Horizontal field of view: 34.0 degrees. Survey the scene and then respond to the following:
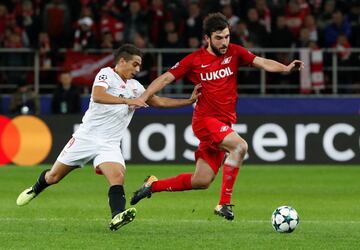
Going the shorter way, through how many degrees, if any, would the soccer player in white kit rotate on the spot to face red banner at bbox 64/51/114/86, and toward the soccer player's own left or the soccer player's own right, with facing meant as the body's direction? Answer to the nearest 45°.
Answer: approximately 135° to the soccer player's own left

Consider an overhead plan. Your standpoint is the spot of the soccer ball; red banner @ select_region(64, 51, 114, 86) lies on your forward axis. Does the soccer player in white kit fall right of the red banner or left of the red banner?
left

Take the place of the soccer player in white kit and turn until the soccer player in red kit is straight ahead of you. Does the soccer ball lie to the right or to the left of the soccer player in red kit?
right

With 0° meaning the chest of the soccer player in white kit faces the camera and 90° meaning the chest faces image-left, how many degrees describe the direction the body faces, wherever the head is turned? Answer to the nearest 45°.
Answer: approximately 315°

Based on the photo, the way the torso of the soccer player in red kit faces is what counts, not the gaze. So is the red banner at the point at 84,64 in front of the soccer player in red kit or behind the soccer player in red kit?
behind
